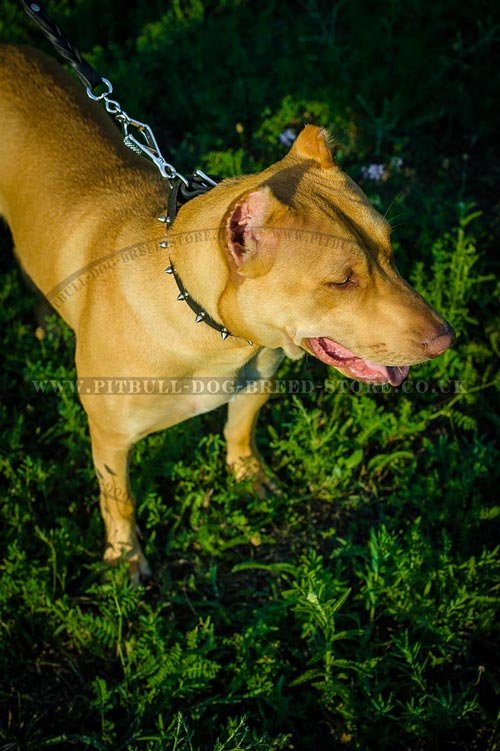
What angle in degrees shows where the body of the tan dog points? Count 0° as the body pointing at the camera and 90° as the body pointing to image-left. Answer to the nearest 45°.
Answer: approximately 315°
